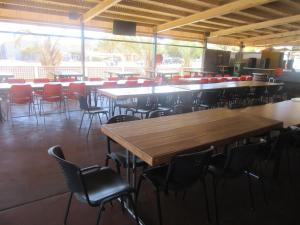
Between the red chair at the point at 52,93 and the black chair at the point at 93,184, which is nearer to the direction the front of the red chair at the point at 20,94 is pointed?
the red chair

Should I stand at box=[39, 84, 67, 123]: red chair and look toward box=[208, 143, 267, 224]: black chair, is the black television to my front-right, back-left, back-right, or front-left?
back-left

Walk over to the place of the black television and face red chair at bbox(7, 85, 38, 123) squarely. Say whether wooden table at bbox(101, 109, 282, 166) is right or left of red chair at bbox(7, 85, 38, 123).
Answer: left

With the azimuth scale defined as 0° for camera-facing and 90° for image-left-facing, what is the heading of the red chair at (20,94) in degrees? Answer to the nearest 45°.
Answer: approximately 180°

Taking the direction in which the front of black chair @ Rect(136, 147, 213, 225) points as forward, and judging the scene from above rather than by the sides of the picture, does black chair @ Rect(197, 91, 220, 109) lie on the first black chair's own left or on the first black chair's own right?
on the first black chair's own right

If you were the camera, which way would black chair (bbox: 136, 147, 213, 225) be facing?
facing away from the viewer and to the left of the viewer

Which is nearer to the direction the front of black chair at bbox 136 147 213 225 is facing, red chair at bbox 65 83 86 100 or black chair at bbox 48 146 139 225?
the red chair

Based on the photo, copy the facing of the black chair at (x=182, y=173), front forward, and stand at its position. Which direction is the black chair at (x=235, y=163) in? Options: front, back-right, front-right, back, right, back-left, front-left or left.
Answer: right

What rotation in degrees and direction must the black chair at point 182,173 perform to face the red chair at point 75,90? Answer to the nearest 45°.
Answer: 0° — it already faces it

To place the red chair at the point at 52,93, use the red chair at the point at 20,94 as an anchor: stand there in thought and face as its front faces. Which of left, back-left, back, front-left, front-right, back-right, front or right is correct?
right
